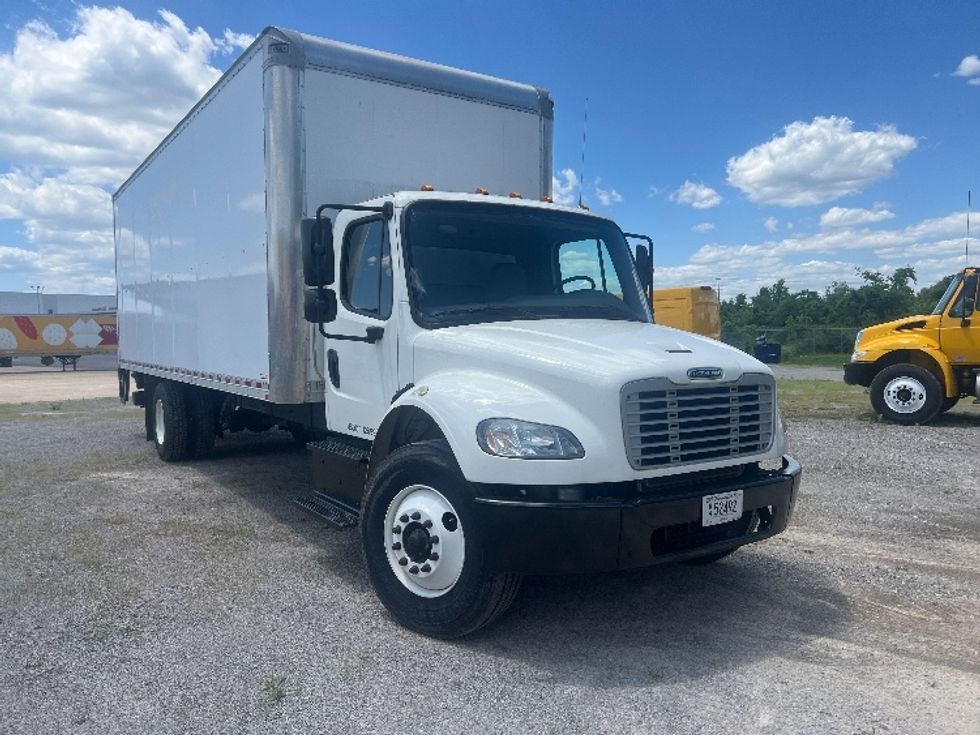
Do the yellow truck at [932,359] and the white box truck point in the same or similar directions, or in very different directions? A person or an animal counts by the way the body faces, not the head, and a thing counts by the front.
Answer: very different directions

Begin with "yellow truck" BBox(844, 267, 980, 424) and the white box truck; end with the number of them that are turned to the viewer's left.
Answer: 1

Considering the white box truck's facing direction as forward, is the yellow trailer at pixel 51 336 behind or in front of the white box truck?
behind

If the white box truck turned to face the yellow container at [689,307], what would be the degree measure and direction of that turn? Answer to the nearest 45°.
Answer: approximately 135° to its left

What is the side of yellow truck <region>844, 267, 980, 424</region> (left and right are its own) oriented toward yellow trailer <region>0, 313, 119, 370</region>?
front

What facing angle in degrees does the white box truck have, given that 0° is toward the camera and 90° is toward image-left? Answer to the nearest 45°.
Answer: approximately 315°

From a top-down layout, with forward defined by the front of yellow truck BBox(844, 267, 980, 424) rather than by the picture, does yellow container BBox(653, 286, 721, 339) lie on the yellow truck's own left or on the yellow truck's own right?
on the yellow truck's own right

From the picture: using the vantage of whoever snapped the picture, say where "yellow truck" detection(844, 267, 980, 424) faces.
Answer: facing to the left of the viewer

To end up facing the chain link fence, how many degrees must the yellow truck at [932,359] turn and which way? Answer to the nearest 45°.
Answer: approximately 90° to its right

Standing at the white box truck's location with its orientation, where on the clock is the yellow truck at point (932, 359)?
The yellow truck is roughly at 9 o'clock from the white box truck.
